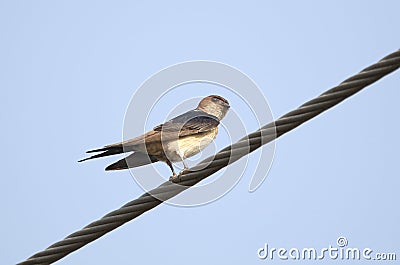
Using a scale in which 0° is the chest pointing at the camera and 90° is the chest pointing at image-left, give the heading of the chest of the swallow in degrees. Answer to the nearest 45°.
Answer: approximately 270°
